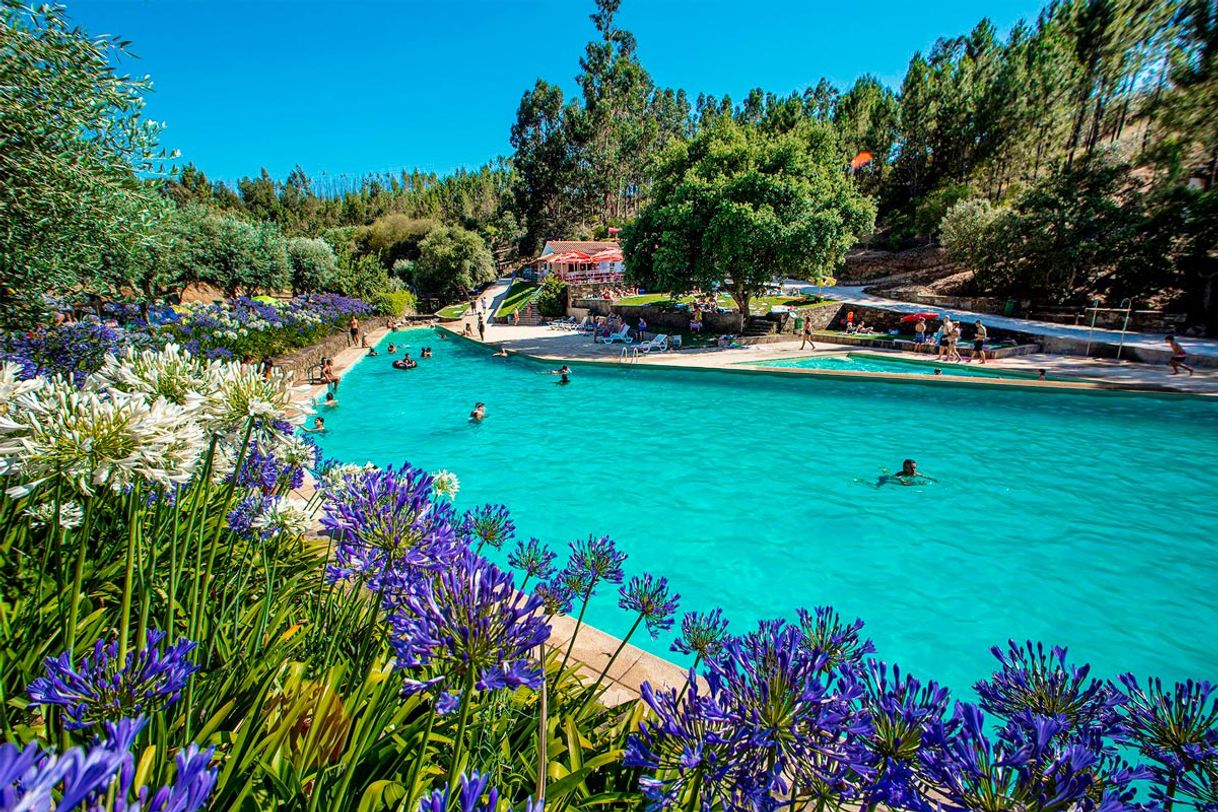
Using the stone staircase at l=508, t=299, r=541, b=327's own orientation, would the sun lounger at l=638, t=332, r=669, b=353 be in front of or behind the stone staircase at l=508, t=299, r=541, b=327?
in front

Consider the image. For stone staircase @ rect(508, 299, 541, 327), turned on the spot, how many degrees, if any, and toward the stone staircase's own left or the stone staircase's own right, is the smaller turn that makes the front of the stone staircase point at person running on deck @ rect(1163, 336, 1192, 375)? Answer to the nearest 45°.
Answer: approximately 45° to the stone staircase's own left

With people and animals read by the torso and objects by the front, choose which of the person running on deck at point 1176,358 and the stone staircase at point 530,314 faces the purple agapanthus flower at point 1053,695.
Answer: the stone staircase

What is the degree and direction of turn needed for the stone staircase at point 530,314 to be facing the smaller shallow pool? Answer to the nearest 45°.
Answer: approximately 45° to its left

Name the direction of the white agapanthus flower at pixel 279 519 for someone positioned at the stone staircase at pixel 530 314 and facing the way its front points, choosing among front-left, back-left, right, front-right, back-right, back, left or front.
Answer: front

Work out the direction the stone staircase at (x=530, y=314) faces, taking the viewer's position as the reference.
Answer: facing the viewer

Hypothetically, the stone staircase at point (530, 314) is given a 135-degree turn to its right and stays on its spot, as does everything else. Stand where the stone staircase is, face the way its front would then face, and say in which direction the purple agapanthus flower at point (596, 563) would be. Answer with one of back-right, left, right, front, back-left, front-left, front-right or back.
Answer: back-left

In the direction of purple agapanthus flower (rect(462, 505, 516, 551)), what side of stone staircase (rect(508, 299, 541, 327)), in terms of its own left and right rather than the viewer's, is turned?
front

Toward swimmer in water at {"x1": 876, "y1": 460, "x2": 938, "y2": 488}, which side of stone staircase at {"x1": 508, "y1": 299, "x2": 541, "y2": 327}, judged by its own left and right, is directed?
front
